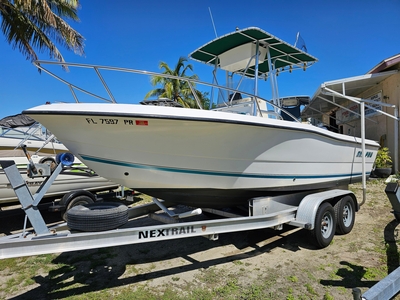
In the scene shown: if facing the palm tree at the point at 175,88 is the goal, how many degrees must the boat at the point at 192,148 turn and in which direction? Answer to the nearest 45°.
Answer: approximately 135° to its right

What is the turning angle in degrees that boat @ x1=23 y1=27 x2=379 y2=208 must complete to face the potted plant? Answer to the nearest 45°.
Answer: approximately 180°

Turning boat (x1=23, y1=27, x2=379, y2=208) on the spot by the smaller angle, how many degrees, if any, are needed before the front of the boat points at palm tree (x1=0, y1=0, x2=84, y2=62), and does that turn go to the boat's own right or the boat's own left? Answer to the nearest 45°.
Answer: approximately 90° to the boat's own right

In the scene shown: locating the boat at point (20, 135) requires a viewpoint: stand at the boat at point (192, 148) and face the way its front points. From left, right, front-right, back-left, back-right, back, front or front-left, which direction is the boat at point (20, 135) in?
right

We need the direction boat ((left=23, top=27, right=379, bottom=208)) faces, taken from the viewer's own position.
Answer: facing the viewer and to the left of the viewer

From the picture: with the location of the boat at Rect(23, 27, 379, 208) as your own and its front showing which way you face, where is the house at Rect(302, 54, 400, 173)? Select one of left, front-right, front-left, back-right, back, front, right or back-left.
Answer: back

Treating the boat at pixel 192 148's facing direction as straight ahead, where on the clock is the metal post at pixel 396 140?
The metal post is roughly at 6 o'clock from the boat.
